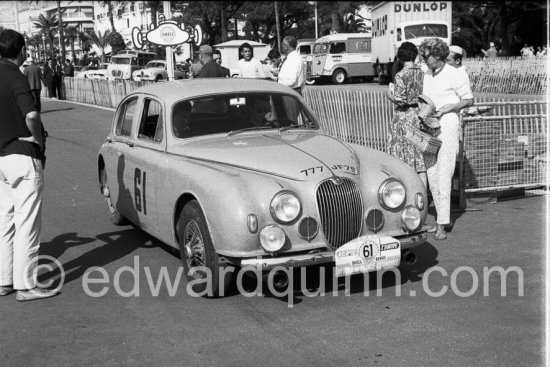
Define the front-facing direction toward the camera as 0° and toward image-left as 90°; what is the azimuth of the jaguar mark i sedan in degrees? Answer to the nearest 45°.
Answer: approximately 315°

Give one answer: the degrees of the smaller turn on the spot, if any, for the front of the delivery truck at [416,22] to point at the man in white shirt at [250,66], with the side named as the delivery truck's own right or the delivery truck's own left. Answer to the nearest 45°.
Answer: approximately 45° to the delivery truck's own right

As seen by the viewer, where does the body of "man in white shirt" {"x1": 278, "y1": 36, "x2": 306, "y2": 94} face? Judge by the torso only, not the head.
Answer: to the viewer's left

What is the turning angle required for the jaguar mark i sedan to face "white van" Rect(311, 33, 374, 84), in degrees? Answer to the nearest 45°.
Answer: approximately 135° to its left

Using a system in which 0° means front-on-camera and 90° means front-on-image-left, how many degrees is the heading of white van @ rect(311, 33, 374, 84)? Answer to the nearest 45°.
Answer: approximately 45°

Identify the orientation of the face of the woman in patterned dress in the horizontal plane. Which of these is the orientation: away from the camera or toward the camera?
away from the camera

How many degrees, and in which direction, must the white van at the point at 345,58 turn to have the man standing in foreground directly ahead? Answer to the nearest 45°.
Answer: approximately 45° to its left

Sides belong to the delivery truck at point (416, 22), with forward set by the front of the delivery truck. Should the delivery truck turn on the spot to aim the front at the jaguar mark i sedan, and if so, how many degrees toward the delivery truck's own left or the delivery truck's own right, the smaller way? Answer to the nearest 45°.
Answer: approximately 45° to the delivery truck's own right

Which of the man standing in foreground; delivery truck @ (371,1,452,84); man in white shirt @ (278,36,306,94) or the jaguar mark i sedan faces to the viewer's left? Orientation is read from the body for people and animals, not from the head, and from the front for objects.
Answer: the man in white shirt
